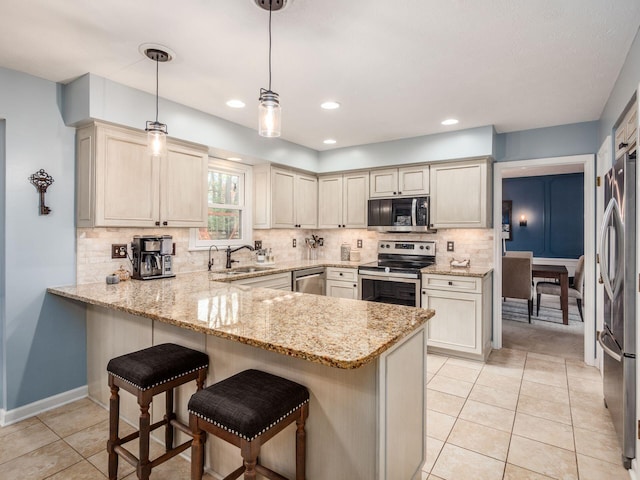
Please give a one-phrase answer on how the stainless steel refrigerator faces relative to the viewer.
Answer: facing to the left of the viewer

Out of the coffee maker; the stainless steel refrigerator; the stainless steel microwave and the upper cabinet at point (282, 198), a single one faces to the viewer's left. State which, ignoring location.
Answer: the stainless steel refrigerator

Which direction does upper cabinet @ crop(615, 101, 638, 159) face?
to the viewer's left

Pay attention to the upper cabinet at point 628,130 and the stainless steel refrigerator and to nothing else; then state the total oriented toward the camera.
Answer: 0

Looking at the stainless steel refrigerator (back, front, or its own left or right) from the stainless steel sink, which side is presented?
front

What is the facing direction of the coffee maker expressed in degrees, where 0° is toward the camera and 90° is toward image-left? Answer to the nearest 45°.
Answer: approximately 315°

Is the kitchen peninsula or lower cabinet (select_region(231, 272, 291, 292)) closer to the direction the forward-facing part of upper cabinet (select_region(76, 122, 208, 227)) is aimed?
the kitchen peninsula

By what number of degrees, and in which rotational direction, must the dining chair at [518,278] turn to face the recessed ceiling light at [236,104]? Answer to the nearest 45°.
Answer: approximately 180°

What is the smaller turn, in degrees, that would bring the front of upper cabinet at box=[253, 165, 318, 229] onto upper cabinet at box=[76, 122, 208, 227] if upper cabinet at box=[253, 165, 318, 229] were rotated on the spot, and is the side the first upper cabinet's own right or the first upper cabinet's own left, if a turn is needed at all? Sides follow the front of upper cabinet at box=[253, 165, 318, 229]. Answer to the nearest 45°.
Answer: approximately 90° to the first upper cabinet's own right

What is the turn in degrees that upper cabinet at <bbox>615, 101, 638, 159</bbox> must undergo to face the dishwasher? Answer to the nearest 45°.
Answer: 0° — it already faces it

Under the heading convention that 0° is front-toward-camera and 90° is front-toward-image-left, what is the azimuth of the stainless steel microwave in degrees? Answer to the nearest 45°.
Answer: approximately 0°

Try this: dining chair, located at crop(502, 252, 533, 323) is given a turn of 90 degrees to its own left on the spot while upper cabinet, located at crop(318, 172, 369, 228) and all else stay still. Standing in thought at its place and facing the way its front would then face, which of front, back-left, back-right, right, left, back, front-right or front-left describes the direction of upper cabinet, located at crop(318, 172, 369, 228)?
left

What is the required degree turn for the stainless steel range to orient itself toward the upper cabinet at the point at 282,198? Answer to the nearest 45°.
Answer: approximately 45° to its right

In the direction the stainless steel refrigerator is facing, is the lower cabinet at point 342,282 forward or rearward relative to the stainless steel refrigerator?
forward

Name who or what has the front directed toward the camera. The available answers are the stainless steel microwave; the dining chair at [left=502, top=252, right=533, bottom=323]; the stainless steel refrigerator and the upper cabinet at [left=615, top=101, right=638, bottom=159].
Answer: the stainless steel microwave

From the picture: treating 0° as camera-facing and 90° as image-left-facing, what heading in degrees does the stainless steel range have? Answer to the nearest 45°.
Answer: approximately 45°
